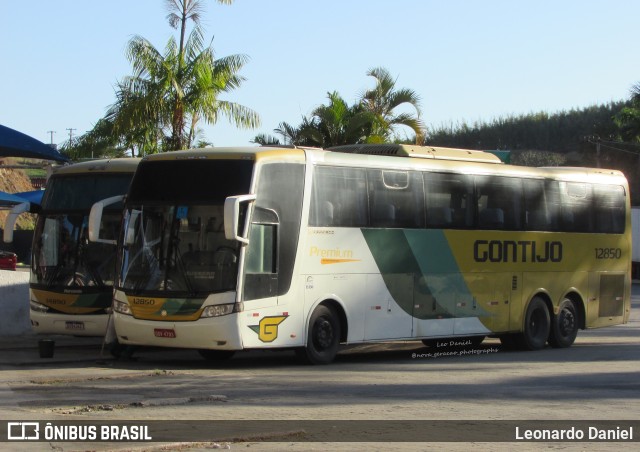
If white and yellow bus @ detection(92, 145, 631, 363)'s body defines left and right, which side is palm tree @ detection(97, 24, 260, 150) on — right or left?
on its right

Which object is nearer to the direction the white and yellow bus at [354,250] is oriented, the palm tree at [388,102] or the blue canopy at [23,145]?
the blue canopy

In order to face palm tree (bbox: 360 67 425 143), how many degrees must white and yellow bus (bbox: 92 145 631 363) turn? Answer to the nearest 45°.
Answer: approximately 135° to its right

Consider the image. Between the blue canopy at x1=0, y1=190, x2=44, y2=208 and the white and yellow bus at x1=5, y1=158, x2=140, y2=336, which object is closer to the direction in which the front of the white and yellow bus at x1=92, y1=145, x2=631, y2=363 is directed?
the white and yellow bus

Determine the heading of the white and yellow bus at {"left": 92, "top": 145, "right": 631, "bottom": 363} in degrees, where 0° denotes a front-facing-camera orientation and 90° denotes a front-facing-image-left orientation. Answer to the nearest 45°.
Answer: approximately 45°

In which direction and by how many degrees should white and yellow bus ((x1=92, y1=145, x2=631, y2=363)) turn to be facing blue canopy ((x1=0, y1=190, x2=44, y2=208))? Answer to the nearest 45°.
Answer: approximately 90° to its right

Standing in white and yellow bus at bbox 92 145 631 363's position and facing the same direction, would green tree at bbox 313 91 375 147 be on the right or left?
on its right
